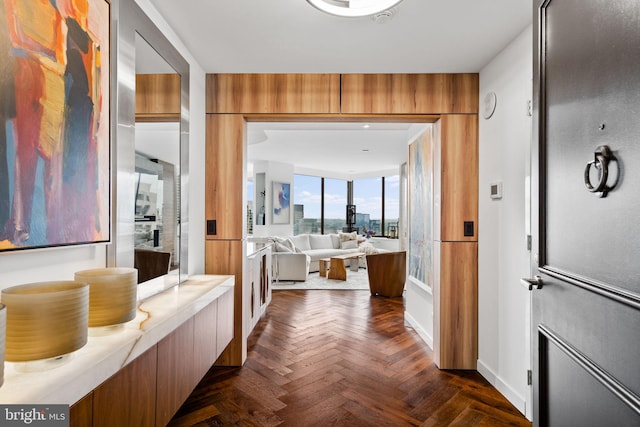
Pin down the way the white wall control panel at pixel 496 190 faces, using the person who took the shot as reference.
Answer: facing the viewer and to the left of the viewer

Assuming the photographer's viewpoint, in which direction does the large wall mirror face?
facing the viewer and to the right of the viewer

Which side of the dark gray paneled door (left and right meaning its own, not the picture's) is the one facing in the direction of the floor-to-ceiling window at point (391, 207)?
right

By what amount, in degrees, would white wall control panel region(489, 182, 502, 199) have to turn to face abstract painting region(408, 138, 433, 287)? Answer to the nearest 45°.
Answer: approximately 90° to its right

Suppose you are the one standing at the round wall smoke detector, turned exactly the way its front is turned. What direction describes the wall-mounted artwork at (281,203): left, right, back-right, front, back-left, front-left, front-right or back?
right

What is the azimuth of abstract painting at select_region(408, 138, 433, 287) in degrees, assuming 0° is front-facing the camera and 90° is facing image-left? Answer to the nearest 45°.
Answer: approximately 90°

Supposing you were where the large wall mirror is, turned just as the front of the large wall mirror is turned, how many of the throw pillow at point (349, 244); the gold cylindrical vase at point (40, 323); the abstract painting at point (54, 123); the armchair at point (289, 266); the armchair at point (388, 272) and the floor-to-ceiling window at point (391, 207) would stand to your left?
4

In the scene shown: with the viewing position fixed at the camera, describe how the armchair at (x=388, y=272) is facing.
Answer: facing away from the viewer

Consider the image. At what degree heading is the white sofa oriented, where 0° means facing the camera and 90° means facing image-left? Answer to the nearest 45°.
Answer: approximately 315°

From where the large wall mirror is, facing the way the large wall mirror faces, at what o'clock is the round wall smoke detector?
The round wall smoke detector is roughly at 11 o'clock from the large wall mirror.

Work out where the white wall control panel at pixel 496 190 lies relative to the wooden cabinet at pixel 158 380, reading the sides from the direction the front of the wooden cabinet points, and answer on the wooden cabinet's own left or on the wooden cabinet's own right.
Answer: on the wooden cabinet's own left
